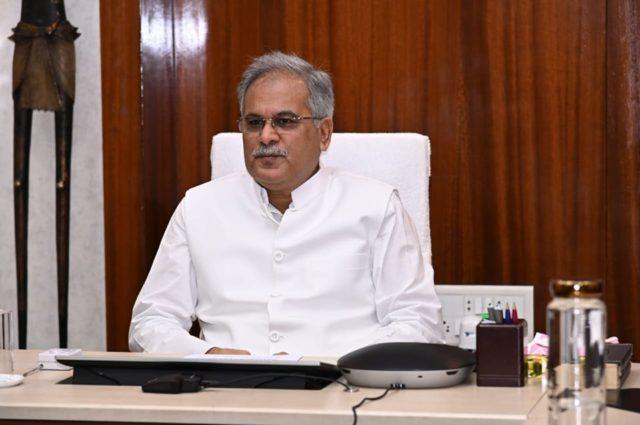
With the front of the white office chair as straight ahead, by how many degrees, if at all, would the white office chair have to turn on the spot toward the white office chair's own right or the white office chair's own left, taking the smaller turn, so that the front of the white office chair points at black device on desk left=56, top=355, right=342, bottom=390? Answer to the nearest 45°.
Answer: approximately 45° to the white office chair's own right

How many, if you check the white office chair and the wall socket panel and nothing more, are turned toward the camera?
2

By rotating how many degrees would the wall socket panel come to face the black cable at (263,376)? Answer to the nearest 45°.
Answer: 0° — it already faces it

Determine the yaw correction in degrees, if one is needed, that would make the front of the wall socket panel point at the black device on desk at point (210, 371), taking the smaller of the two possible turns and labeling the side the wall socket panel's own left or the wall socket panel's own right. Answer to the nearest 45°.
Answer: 0° — it already faces it

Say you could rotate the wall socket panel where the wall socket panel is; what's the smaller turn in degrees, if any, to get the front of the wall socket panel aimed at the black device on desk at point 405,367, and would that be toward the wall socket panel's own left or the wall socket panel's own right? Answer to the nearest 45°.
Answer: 0° — it already faces it

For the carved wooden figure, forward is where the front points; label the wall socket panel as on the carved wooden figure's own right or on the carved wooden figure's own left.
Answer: on the carved wooden figure's own left

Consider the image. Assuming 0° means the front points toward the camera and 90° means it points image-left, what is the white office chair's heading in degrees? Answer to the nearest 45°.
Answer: approximately 0°

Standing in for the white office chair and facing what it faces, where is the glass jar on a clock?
The glass jar is roughly at 12 o'clock from the white office chair.

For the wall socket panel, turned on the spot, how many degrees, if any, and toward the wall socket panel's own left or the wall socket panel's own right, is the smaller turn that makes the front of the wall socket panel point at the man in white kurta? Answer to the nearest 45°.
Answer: approximately 45° to the wall socket panel's own right

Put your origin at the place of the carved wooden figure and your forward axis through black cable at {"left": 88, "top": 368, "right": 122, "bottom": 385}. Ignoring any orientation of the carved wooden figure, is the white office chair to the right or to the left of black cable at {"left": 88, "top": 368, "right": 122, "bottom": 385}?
left
